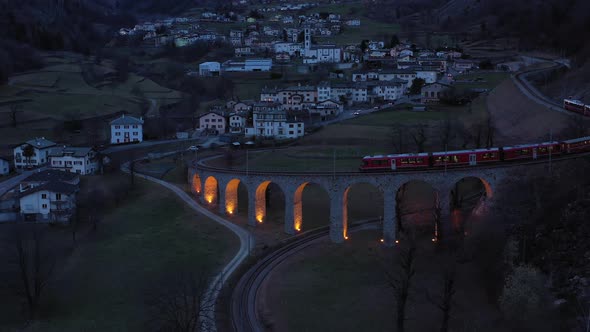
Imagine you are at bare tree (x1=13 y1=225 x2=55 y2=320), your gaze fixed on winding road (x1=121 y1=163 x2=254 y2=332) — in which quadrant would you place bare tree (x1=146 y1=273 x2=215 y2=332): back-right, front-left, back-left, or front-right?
front-right
